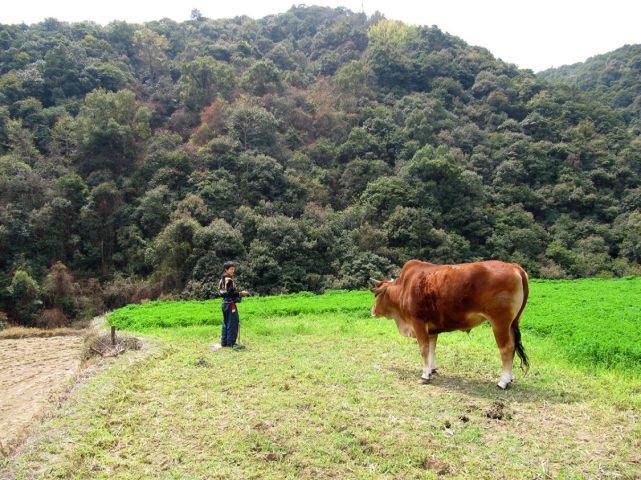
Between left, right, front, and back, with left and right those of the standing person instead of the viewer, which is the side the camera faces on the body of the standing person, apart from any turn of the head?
right

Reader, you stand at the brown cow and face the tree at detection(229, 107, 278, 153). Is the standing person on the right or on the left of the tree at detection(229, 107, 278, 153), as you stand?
left

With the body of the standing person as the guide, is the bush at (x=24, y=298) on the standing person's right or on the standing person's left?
on the standing person's left

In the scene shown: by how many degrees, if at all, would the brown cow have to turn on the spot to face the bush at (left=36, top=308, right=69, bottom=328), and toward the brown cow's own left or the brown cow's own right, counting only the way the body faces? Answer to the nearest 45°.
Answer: approximately 45° to the brown cow's own right

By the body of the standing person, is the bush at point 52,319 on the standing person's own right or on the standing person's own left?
on the standing person's own left

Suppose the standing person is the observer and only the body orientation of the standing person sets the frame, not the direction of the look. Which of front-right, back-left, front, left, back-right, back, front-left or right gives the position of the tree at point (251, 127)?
left

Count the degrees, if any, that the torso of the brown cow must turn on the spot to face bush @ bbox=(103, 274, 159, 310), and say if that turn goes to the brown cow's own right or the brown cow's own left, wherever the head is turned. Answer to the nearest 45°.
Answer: approximately 45° to the brown cow's own right

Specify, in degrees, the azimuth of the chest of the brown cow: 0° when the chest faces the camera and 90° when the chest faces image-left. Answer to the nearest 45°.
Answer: approximately 90°

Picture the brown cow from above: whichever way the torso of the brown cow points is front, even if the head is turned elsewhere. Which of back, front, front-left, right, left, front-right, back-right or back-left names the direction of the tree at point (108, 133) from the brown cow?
front-right

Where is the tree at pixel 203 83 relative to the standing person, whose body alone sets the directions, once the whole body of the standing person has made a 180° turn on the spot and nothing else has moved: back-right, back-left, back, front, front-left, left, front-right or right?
right

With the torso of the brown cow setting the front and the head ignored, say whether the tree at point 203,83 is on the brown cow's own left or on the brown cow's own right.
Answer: on the brown cow's own right

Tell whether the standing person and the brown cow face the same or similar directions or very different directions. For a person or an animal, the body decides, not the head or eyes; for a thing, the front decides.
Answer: very different directions

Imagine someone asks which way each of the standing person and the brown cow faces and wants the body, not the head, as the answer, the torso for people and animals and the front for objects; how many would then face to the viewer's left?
1
